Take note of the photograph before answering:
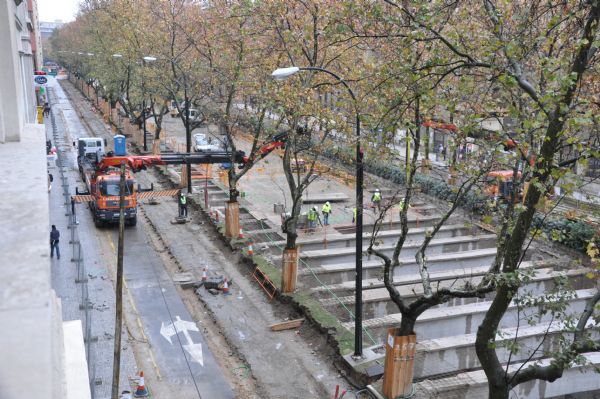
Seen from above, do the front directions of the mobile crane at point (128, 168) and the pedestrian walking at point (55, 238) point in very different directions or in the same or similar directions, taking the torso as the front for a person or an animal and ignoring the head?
very different directions

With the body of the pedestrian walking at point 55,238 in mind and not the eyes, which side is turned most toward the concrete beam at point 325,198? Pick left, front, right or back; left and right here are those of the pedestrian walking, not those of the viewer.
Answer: right

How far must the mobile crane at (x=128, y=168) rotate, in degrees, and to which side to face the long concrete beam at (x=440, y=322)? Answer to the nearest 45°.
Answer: approximately 45° to its left

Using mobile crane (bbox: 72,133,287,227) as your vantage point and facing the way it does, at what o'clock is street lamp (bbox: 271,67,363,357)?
The street lamp is roughly at 11 o'clock from the mobile crane.

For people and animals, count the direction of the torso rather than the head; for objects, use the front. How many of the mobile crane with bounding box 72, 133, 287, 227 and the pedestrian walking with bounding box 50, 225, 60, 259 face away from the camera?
1

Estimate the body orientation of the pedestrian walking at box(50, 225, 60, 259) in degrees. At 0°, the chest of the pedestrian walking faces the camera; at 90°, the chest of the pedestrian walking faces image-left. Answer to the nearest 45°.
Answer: approximately 180°

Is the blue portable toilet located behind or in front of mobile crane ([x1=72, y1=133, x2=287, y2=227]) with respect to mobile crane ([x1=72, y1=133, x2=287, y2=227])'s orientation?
behind

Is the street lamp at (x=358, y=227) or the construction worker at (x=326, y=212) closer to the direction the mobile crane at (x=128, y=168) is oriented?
the street lamp

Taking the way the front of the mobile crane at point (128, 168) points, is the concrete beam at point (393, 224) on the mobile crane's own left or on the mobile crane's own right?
on the mobile crane's own left

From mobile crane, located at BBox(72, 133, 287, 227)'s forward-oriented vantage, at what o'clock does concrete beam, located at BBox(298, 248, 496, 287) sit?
The concrete beam is roughly at 10 o'clock from the mobile crane.

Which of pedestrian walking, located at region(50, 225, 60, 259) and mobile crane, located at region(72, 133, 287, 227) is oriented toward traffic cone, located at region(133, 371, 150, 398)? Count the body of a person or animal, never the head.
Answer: the mobile crane

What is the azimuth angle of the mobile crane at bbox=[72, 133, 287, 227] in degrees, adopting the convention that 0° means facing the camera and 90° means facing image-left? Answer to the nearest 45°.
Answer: approximately 0°
